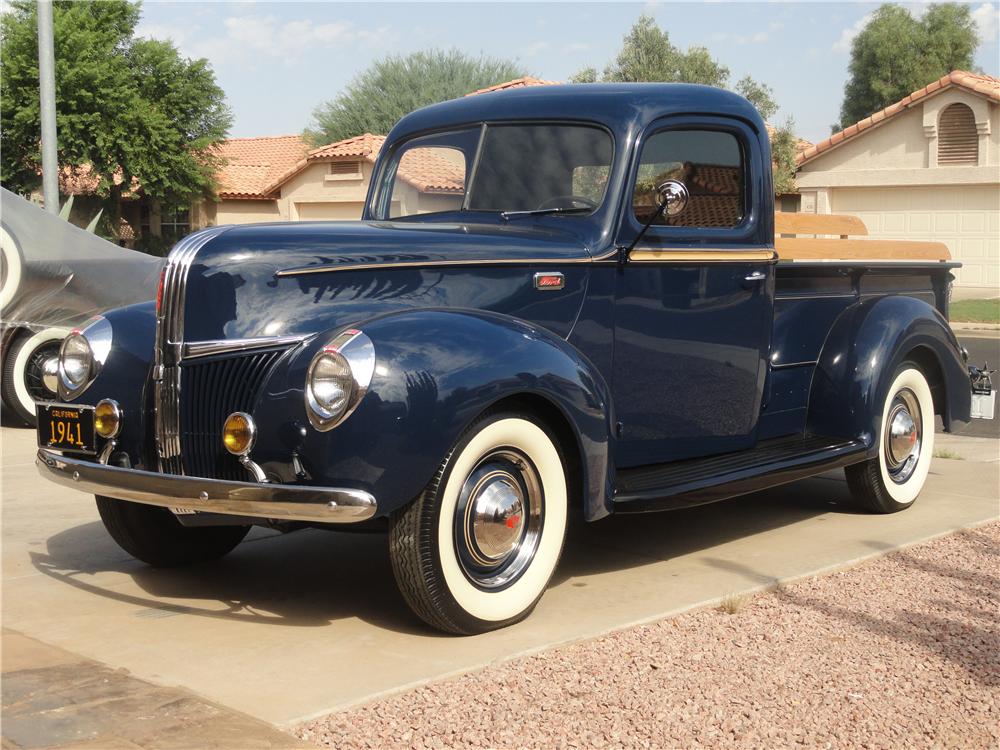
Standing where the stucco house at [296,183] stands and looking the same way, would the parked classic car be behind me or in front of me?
in front

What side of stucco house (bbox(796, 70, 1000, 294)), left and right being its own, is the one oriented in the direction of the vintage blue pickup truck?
front

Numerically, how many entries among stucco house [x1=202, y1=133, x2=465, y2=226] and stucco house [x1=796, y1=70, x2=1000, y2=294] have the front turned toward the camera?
2

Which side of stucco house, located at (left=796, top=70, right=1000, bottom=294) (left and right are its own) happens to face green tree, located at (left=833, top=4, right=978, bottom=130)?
back

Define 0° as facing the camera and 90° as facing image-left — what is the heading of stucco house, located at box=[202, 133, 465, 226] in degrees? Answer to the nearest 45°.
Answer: approximately 0°

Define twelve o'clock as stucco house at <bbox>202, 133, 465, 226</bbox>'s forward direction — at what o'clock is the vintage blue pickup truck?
The vintage blue pickup truck is roughly at 12 o'clock from the stucco house.

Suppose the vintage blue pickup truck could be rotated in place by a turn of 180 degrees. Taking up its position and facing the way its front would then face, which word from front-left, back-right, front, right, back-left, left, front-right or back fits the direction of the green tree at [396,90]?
front-left

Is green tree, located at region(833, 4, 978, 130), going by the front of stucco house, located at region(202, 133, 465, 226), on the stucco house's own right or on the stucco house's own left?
on the stucco house's own left

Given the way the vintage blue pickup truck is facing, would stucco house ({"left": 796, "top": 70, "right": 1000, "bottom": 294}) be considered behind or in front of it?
behind

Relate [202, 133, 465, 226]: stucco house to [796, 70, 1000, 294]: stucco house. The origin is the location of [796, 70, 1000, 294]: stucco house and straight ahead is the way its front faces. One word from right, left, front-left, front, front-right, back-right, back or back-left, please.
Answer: right

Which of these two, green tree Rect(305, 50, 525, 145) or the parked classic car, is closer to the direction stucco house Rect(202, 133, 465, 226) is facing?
the parked classic car
